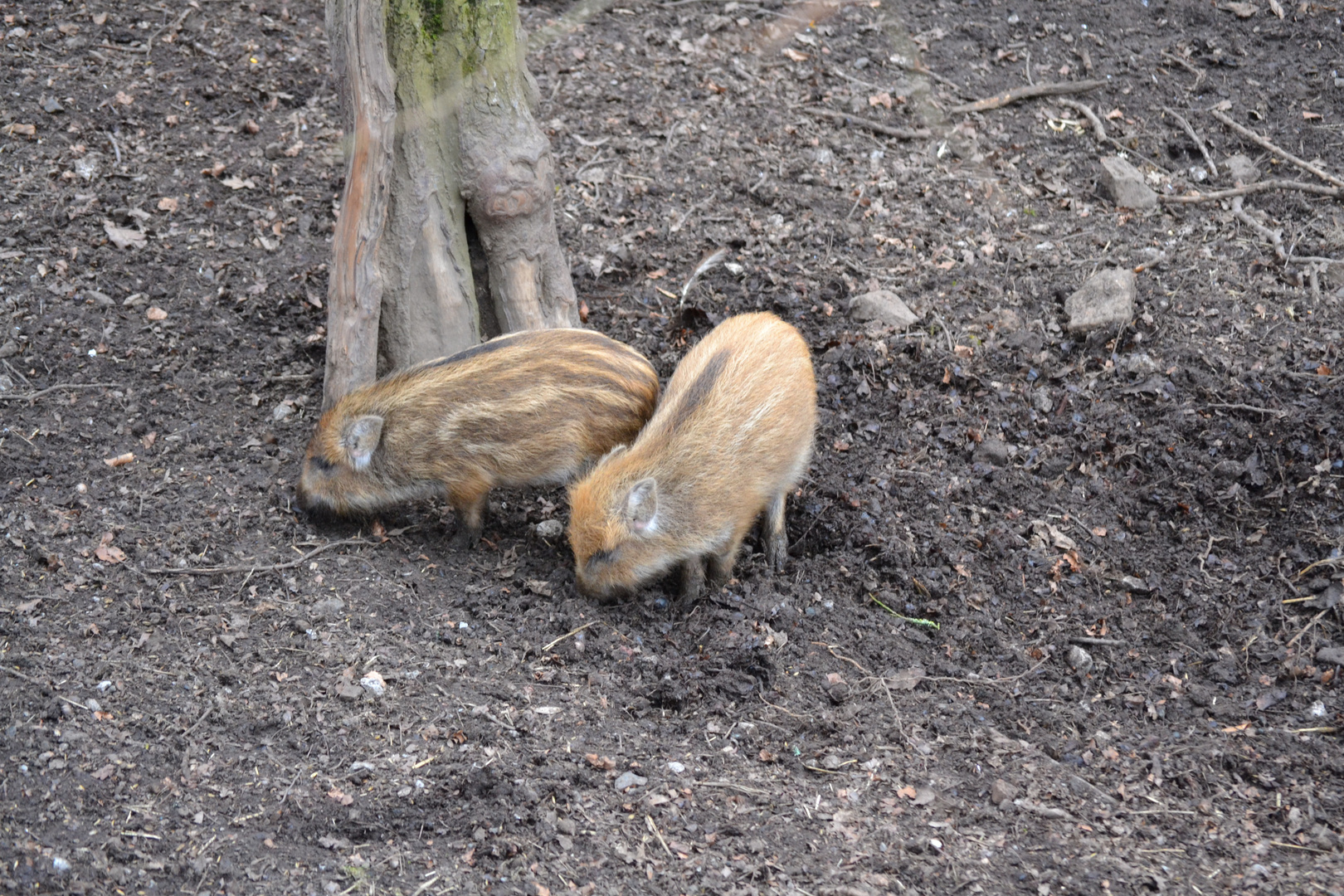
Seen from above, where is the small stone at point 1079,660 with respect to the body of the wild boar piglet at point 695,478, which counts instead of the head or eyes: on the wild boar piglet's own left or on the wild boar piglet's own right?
on the wild boar piglet's own left

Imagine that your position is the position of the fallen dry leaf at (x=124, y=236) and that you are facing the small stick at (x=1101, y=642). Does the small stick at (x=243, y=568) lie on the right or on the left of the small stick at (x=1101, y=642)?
right

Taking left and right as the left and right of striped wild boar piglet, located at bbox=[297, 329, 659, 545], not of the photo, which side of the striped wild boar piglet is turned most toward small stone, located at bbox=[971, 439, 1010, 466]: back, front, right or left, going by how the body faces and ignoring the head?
back

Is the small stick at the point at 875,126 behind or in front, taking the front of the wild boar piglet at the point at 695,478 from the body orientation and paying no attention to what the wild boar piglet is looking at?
behind

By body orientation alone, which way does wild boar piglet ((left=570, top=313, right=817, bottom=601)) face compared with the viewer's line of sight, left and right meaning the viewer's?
facing the viewer and to the left of the viewer

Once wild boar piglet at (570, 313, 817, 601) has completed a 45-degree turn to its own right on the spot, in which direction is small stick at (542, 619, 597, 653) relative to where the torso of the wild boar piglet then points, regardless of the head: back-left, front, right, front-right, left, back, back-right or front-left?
front-left

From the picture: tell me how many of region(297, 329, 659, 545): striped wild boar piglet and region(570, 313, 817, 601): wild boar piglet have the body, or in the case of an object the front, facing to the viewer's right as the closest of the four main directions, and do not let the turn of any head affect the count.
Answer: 0

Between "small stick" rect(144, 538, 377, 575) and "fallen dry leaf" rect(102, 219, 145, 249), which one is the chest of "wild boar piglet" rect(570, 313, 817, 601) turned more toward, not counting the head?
the small stick

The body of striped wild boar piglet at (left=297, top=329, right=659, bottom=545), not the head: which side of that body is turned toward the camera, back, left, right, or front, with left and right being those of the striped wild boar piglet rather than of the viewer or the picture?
left

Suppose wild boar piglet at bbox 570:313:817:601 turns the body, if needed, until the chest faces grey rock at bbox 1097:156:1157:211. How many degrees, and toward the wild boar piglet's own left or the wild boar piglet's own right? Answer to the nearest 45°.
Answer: approximately 180°

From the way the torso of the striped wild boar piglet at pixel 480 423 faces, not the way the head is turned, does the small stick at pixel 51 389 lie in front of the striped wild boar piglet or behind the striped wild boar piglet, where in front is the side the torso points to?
in front
